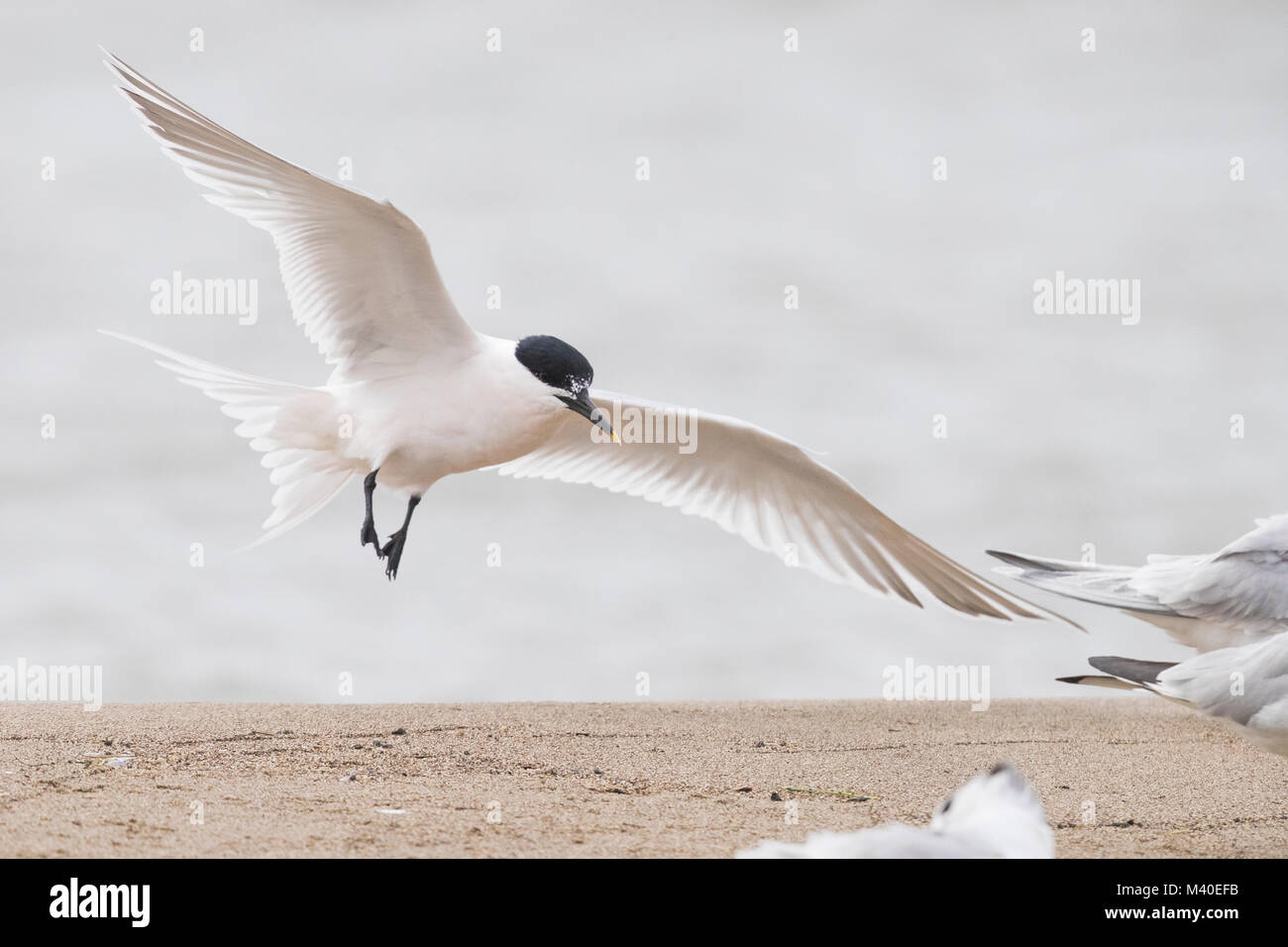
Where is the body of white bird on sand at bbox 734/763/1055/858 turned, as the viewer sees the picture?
to the viewer's right

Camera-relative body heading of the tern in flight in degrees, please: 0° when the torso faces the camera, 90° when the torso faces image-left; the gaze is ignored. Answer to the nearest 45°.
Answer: approximately 315°

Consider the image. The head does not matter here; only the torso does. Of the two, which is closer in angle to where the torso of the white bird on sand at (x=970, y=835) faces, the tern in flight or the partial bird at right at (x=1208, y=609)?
the partial bird at right

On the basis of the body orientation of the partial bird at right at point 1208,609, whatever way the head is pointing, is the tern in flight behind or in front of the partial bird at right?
behind

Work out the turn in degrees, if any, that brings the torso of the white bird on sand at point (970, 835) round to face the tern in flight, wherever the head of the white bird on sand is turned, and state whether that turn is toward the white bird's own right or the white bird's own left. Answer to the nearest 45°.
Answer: approximately 135° to the white bird's own left

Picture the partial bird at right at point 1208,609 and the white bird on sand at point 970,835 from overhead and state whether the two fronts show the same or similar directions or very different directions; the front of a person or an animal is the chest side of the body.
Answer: same or similar directions

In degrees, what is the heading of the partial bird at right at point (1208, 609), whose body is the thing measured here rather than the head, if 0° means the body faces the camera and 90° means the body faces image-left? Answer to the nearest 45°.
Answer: approximately 270°

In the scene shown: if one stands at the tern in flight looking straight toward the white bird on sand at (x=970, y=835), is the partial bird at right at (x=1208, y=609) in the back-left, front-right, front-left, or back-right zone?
front-left

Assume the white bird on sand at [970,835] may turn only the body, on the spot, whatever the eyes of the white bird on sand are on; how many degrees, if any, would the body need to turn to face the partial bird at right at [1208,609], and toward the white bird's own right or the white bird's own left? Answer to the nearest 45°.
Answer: approximately 90° to the white bird's own left

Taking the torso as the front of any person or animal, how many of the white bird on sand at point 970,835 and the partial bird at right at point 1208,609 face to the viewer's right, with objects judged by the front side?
2
